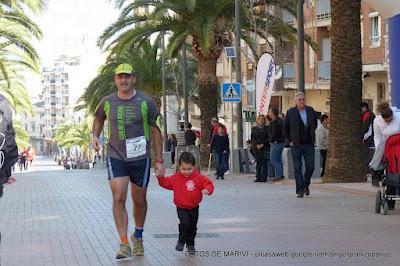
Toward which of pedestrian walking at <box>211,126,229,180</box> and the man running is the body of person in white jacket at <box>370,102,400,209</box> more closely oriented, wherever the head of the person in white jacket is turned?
the man running

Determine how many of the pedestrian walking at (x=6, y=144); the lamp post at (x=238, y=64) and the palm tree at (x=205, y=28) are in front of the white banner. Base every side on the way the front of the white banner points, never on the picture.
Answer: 1

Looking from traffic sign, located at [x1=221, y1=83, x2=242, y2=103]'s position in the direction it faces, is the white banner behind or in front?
in front

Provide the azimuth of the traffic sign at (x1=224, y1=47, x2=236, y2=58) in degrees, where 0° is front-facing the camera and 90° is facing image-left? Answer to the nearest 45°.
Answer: approximately 0°

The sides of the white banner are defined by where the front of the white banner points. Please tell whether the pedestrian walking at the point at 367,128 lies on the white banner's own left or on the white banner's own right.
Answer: on the white banner's own left

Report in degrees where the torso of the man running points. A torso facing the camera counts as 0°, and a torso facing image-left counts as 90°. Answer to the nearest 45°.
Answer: approximately 0°
